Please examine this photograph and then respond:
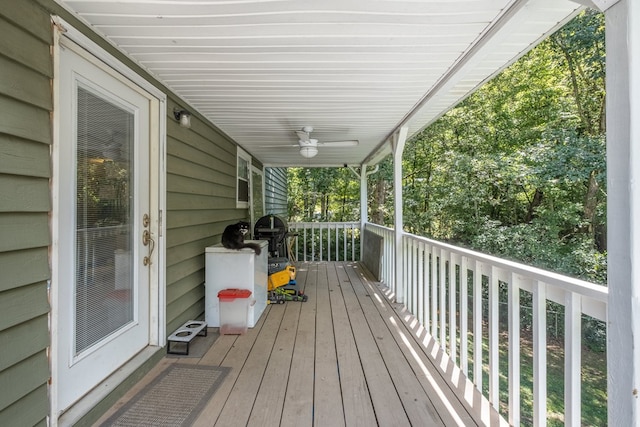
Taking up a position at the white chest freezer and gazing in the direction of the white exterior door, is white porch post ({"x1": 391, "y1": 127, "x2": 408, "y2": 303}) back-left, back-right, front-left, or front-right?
back-left

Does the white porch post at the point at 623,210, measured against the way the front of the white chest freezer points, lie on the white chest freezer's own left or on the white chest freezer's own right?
on the white chest freezer's own right

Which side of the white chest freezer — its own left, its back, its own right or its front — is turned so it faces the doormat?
right

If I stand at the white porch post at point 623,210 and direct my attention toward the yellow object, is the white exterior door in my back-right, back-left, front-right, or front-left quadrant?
front-left

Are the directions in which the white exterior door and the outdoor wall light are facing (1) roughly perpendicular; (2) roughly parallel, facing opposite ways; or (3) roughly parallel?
roughly parallel

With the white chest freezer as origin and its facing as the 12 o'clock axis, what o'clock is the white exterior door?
The white exterior door is roughly at 4 o'clock from the white chest freezer.

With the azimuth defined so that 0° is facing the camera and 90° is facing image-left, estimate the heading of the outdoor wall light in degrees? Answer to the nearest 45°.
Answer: approximately 315°

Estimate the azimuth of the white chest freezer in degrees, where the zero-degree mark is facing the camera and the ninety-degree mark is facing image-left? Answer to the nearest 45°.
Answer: approximately 270°

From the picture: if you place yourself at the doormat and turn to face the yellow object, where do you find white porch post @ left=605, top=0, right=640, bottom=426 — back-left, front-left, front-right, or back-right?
back-right

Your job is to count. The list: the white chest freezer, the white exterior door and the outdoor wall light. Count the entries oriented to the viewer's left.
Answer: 0

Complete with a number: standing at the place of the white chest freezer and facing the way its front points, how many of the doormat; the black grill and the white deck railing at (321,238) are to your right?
1

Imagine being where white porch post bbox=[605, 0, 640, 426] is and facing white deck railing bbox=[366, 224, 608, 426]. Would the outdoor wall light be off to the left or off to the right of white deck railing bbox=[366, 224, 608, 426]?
left

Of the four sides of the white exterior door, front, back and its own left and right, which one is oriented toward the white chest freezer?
left

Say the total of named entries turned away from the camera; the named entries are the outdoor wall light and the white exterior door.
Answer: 0

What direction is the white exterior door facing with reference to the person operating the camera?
facing the viewer and to the right of the viewer

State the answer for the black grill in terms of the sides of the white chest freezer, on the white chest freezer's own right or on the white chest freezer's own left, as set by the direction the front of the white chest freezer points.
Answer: on the white chest freezer's own left

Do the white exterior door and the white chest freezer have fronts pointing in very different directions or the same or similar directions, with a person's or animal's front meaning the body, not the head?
same or similar directions

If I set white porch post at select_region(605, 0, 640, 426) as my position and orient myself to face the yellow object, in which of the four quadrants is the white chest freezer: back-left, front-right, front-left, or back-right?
front-left
